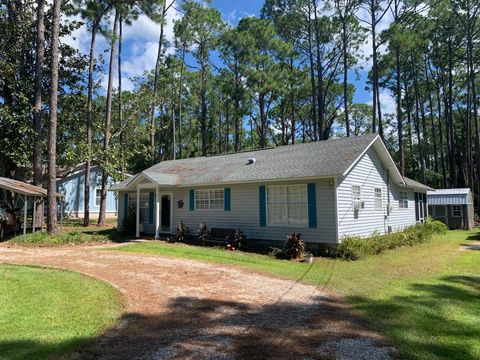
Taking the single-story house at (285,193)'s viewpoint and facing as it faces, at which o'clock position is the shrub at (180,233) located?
The shrub is roughly at 2 o'clock from the single-story house.

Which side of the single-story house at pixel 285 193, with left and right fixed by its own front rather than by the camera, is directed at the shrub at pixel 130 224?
right

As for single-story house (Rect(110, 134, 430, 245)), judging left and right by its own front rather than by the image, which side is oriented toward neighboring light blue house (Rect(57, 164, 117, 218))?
right

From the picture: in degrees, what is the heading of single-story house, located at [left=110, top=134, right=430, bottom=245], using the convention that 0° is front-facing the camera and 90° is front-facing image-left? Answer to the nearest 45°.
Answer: approximately 45°

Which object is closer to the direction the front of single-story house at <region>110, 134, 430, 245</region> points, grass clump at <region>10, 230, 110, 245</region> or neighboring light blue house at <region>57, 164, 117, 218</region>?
the grass clump

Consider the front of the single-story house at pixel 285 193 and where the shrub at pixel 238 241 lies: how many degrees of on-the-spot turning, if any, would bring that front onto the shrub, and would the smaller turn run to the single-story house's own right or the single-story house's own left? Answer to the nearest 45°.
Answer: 0° — it already faces it

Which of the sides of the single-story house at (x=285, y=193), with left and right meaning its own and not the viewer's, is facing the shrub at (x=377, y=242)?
left
